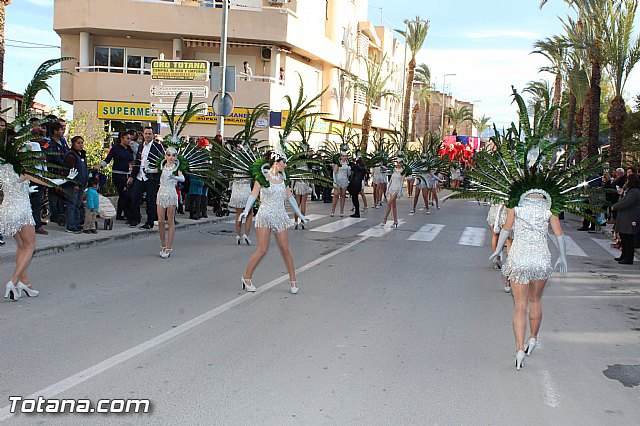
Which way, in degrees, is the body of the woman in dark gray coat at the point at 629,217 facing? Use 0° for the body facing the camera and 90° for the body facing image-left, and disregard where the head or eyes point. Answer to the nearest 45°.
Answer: approximately 90°

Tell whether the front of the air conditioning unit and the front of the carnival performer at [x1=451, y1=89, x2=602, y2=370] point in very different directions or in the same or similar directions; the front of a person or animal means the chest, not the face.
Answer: very different directions

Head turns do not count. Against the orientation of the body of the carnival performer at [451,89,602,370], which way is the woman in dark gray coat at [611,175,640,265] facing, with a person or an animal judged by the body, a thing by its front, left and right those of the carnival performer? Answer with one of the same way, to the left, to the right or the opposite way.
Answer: to the left

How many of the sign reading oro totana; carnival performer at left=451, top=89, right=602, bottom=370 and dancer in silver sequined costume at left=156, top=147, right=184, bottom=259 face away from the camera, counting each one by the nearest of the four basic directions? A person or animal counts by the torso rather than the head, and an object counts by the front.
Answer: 1

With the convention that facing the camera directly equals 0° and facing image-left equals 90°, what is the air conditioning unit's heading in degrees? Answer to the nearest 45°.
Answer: approximately 0°

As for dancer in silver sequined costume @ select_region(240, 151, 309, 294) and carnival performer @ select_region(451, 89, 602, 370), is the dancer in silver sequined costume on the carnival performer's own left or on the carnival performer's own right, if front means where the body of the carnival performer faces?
on the carnival performer's own left

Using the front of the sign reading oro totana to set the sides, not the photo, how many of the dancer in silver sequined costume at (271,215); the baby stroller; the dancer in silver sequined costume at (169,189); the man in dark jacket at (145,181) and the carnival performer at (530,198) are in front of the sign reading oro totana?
5

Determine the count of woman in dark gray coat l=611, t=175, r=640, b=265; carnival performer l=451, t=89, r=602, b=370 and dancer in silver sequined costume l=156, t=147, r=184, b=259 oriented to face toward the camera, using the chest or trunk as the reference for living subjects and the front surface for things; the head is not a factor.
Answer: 1

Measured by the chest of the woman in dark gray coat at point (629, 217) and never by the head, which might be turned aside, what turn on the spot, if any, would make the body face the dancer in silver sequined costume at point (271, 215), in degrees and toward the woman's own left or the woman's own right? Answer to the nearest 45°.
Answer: approximately 45° to the woman's own left

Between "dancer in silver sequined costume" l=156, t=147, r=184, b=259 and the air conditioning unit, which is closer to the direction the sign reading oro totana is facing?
the dancer in silver sequined costume

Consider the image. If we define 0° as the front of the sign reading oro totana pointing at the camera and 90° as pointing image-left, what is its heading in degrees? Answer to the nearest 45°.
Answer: approximately 0°

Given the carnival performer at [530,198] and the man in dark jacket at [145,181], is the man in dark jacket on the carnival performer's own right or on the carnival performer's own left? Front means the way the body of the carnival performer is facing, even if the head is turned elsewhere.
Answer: on the carnival performer's own left

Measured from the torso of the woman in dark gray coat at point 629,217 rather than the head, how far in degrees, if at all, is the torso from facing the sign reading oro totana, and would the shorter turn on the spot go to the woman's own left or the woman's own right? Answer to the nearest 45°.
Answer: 0° — they already face it

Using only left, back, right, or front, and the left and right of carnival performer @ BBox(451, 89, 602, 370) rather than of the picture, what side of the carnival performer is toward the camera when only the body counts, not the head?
back

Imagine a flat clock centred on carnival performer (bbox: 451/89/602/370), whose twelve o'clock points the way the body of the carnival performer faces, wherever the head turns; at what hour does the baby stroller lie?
The baby stroller is roughly at 10 o'clock from the carnival performer.

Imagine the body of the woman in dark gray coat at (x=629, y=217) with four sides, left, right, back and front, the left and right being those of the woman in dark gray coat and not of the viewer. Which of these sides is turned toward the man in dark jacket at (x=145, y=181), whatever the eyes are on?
front

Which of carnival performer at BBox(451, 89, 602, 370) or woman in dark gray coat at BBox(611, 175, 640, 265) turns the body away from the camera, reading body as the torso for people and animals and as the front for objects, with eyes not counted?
the carnival performer

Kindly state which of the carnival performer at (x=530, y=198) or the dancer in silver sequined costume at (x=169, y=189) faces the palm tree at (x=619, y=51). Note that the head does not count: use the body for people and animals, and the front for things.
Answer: the carnival performer
